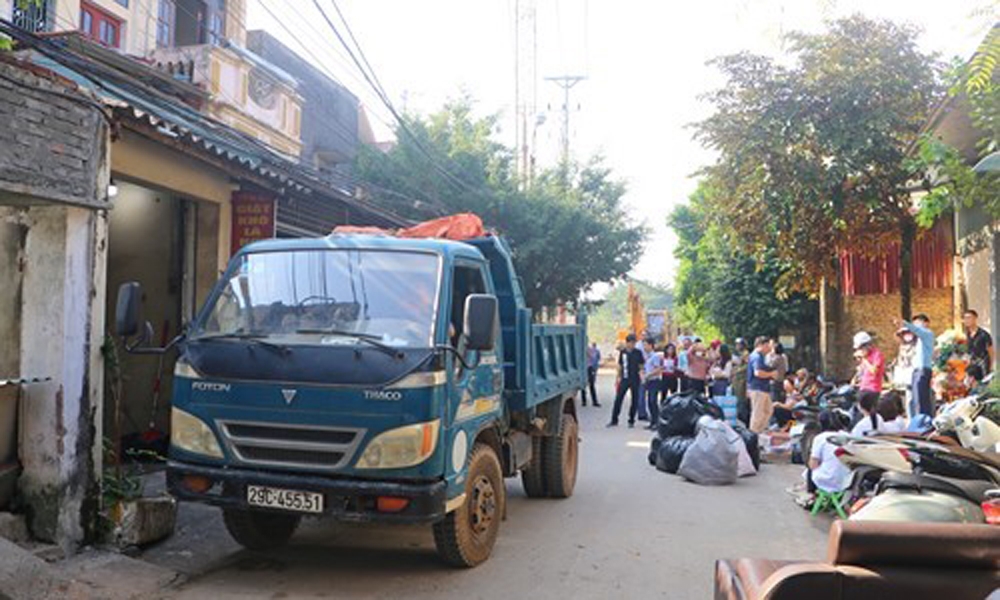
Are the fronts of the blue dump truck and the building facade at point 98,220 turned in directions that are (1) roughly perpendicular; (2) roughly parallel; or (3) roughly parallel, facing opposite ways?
roughly perpendicular

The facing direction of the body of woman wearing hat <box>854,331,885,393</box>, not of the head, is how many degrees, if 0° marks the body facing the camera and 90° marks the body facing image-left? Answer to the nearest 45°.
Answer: approximately 45°

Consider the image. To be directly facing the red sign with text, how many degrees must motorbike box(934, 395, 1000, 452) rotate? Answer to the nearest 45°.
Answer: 0° — it already faces it

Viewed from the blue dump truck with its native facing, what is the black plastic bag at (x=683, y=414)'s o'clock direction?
The black plastic bag is roughly at 6 o'clock from the blue dump truck.

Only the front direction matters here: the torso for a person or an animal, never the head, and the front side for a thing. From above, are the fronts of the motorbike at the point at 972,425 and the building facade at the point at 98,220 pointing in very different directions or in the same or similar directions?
very different directions

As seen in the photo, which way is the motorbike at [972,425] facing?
to the viewer's left

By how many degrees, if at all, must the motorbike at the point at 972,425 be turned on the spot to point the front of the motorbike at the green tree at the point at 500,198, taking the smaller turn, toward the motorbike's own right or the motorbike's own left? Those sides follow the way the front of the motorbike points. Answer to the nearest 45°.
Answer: approximately 45° to the motorbike's own right

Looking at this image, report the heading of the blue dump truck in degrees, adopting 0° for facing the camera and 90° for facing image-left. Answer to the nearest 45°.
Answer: approximately 45°
